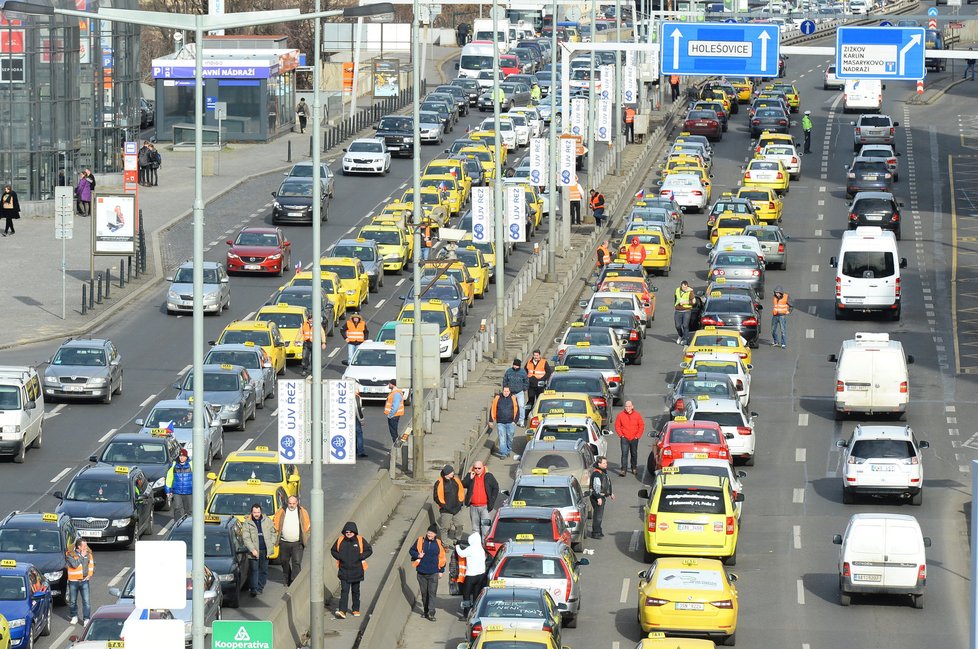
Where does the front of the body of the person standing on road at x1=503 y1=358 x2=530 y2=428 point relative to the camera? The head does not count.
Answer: toward the camera

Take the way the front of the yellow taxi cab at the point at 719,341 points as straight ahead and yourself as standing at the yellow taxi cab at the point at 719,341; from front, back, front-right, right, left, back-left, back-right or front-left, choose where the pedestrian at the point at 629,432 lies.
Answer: back

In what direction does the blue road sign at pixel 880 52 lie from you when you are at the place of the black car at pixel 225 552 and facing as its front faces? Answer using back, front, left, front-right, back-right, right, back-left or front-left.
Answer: back

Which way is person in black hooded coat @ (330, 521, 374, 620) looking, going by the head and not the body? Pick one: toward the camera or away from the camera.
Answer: toward the camera

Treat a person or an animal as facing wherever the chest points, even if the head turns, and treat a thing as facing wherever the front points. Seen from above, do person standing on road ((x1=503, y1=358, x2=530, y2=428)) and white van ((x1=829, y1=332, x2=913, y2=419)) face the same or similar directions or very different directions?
very different directions

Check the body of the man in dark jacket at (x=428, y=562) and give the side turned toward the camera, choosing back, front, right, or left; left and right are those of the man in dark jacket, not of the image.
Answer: front

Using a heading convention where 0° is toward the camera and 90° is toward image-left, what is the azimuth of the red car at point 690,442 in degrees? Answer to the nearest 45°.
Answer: approximately 180°

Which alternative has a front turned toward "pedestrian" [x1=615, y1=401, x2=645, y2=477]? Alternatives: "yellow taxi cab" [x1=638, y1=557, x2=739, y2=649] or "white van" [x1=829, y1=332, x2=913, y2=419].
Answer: the yellow taxi cab

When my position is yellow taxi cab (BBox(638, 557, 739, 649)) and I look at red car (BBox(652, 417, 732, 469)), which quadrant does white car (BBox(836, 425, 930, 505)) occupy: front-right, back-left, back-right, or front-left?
front-right

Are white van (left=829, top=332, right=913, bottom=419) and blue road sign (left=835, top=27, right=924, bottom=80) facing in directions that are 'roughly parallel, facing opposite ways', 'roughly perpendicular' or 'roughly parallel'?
roughly parallel, facing opposite ways

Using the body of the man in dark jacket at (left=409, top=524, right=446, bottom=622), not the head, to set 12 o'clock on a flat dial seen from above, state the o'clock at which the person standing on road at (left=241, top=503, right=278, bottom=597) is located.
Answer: The person standing on road is roughly at 4 o'clock from the man in dark jacket.

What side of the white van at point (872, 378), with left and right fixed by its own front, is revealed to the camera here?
back

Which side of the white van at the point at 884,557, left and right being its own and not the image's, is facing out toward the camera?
back

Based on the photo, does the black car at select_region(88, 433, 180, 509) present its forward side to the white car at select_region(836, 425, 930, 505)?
no

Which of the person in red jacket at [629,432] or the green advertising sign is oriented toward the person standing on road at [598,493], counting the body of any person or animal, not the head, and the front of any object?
the person in red jacket

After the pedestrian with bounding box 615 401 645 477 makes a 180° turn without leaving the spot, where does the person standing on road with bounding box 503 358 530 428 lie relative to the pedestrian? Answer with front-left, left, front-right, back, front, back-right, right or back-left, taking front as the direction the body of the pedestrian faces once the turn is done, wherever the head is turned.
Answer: front-left

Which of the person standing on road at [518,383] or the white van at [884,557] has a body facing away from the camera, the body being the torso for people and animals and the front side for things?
the white van

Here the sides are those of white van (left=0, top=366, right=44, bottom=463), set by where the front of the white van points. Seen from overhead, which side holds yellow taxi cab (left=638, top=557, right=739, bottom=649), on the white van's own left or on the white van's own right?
on the white van's own left

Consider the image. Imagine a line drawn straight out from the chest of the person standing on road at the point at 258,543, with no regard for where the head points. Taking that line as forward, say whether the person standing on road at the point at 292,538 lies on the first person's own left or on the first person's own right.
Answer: on the first person's own left

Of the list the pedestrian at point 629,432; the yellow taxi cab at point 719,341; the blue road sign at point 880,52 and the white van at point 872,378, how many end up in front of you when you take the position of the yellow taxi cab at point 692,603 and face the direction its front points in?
4

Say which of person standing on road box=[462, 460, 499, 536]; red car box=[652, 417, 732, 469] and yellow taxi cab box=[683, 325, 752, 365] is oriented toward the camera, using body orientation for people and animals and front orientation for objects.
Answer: the person standing on road
